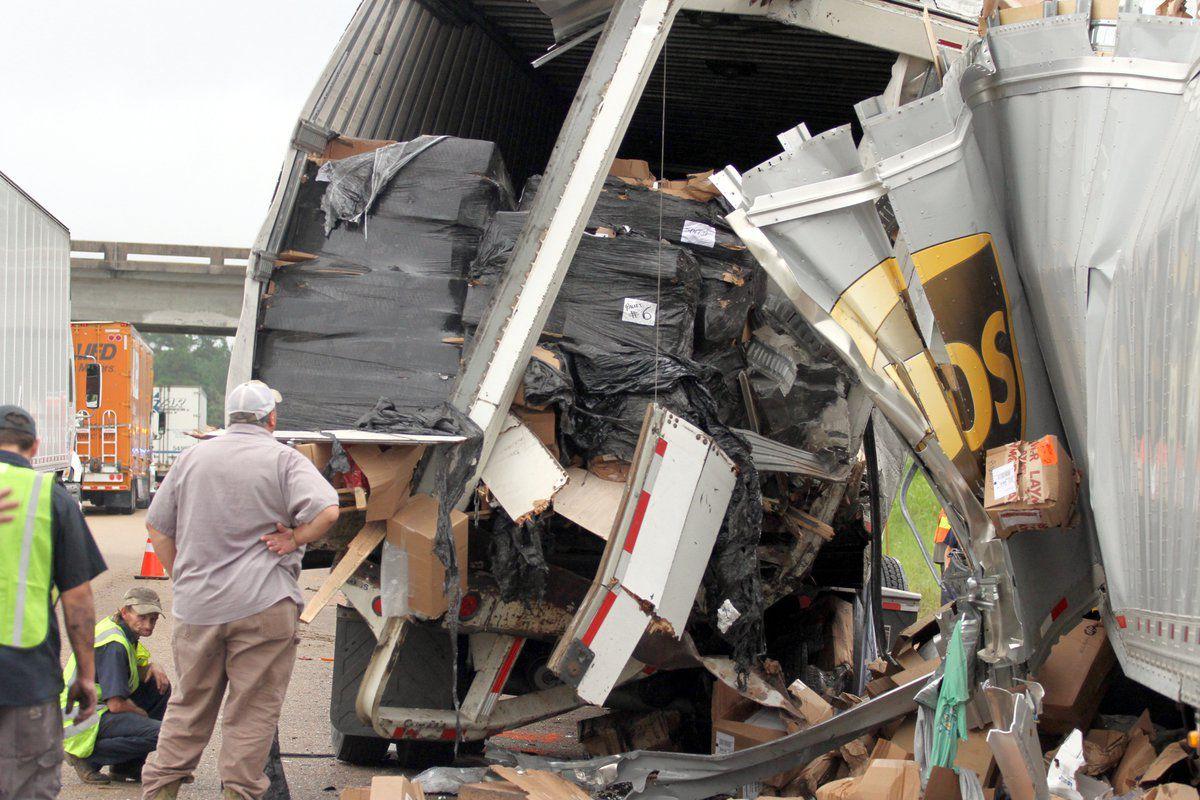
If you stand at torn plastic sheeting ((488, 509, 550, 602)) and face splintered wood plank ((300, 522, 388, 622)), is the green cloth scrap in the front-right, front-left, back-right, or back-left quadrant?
back-left

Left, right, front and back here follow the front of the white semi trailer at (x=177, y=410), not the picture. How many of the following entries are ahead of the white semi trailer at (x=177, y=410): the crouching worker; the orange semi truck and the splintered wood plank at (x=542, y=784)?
0

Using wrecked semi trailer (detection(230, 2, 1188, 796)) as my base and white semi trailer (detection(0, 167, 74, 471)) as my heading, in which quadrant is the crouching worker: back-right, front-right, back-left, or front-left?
front-left

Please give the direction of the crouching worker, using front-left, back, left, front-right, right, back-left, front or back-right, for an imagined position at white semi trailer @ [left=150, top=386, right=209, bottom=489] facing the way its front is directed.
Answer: back

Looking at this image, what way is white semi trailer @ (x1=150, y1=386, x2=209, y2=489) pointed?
away from the camera

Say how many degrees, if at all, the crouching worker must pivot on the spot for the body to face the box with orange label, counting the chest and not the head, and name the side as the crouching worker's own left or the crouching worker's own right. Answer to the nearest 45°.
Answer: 0° — they already face it

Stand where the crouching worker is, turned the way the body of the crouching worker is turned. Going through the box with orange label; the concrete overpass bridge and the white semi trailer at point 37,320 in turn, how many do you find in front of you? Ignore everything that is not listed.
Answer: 1

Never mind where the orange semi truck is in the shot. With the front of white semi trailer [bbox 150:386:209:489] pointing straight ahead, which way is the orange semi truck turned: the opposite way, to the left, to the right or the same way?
the same way

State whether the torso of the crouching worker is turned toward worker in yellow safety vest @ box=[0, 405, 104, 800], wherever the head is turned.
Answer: no

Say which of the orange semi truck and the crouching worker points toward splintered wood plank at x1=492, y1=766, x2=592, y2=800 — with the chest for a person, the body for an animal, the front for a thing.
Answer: the crouching worker
